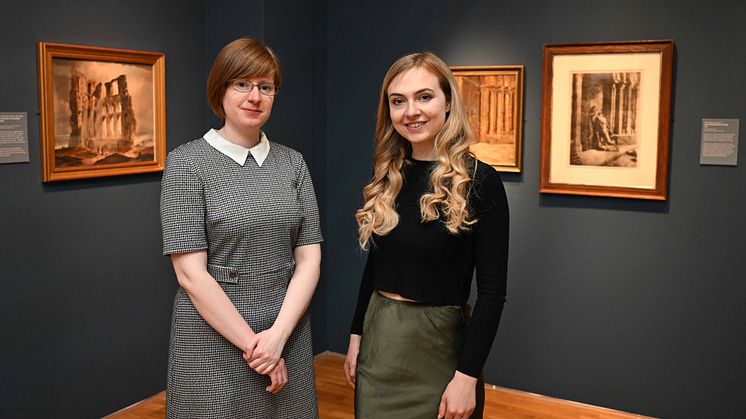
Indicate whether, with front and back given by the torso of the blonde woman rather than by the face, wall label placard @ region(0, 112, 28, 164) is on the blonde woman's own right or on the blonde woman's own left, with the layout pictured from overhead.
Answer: on the blonde woman's own right

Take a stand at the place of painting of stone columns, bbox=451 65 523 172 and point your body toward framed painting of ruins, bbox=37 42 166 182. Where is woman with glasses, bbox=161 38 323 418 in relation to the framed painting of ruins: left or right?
left

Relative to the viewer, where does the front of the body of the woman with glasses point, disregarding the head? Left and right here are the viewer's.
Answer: facing the viewer and to the right of the viewer

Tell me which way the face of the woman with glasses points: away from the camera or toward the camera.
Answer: toward the camera

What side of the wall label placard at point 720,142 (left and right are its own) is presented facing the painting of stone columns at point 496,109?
right

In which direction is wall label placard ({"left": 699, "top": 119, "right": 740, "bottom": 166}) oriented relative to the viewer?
toward the camera

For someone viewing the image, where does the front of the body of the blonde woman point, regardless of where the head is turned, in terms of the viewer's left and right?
facing the viewer and to the left of the viewer

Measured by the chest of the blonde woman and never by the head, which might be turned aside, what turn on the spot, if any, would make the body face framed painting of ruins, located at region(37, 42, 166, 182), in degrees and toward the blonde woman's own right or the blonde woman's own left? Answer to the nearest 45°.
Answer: approximately 90° to the blonde woman's own right

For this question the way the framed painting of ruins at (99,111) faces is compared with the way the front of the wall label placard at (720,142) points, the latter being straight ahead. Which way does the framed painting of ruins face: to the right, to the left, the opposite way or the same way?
to the left

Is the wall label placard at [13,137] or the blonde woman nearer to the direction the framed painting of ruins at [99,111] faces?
the blonde woman
